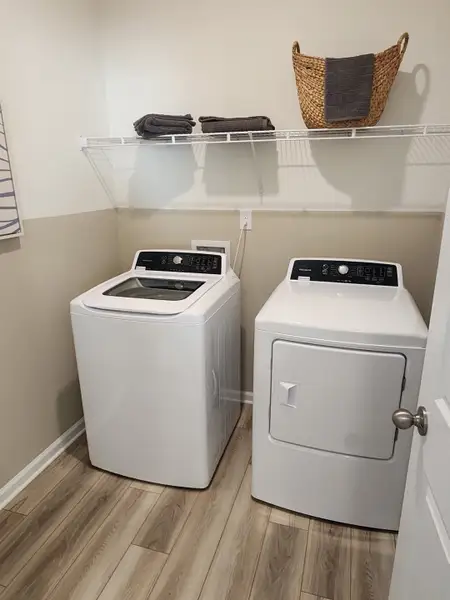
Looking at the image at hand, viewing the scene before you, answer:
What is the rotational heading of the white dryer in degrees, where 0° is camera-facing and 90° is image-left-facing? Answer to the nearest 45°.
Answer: approximately 0°

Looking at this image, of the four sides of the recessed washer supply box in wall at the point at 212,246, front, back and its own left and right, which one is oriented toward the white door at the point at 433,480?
front

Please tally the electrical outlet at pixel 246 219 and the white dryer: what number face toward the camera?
2

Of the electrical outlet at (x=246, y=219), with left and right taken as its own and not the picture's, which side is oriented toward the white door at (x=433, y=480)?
front

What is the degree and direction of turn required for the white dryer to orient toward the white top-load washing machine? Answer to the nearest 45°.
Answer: approximately 90° to its right

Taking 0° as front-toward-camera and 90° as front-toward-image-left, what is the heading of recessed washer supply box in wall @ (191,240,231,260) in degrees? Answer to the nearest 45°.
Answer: approximately 0°

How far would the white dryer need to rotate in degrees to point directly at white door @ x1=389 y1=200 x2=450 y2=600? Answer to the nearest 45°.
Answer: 0° — it already faces it

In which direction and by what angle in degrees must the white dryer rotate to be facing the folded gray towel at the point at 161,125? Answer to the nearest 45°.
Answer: approximately 135° to its right

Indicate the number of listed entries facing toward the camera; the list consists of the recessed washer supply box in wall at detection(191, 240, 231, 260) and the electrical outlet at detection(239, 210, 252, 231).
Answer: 2
